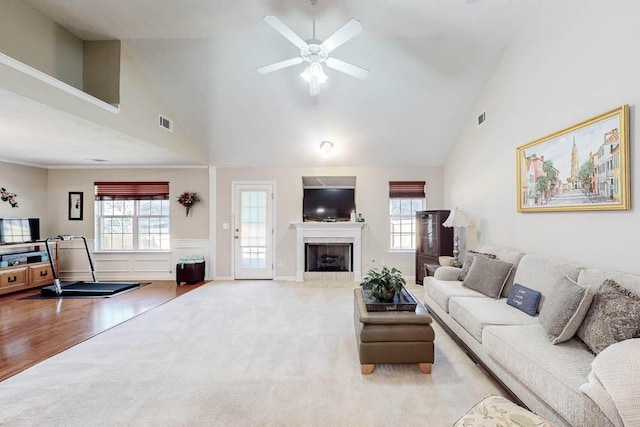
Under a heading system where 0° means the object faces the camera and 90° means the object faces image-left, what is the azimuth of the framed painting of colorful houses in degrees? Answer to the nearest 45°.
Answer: approximately 45°

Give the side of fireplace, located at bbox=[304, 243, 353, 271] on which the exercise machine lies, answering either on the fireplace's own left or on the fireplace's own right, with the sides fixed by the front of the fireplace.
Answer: on the fireplace's own right

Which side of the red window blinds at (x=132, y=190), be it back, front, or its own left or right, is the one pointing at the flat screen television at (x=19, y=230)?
right

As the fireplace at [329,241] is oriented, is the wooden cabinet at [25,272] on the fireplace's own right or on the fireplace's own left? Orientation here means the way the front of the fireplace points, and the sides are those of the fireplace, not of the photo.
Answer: on the fireplace's own right

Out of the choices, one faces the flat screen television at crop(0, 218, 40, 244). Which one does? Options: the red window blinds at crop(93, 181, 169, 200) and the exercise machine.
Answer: the exercise machine

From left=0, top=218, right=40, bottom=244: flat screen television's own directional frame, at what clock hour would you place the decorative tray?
The decorative tray is roughly at 1 o'clock from the flat screen television.

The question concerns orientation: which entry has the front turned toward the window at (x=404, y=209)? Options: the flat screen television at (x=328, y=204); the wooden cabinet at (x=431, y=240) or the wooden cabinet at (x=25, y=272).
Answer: the wooden cabinet at (x=25, y=272)

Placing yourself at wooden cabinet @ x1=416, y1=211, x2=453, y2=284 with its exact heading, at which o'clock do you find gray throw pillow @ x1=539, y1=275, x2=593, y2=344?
The gray throw pillow is roughly at 10 o'clock from the wooden cabinet.
